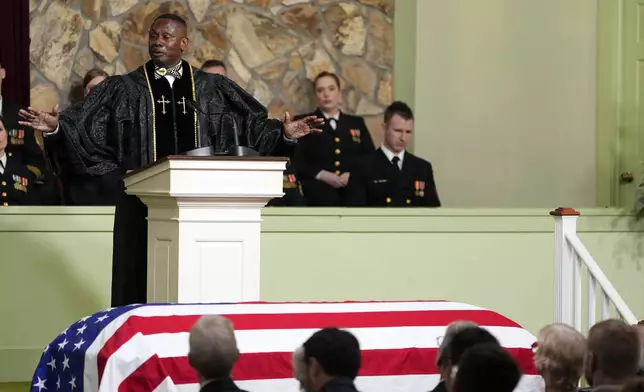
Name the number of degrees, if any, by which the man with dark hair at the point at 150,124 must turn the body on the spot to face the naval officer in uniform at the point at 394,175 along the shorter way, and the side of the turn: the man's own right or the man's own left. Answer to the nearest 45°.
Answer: approximately 135° to the man's own left

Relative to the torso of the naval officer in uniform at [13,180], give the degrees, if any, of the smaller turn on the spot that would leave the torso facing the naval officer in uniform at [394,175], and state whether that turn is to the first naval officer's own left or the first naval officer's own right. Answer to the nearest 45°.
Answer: approximately 90° to the first naval officer's own left

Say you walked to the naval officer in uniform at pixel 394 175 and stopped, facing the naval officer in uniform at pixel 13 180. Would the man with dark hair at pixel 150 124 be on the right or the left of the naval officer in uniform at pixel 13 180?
left

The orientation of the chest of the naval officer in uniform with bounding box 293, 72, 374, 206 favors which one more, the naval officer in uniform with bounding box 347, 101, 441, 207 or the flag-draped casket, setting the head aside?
the flag-draped casket

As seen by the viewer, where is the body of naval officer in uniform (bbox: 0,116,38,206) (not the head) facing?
toward the camera

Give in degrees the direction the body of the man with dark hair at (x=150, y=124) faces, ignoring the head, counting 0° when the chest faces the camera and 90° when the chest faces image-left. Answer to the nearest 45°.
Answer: approximately 0°

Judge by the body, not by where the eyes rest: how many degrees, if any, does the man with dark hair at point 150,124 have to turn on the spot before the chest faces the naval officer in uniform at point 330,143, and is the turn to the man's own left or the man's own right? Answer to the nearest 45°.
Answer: approximately 135° to the man's own left

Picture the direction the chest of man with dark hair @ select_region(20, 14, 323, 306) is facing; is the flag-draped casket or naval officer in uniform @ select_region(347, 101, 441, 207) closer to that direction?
the flag-draped casket
